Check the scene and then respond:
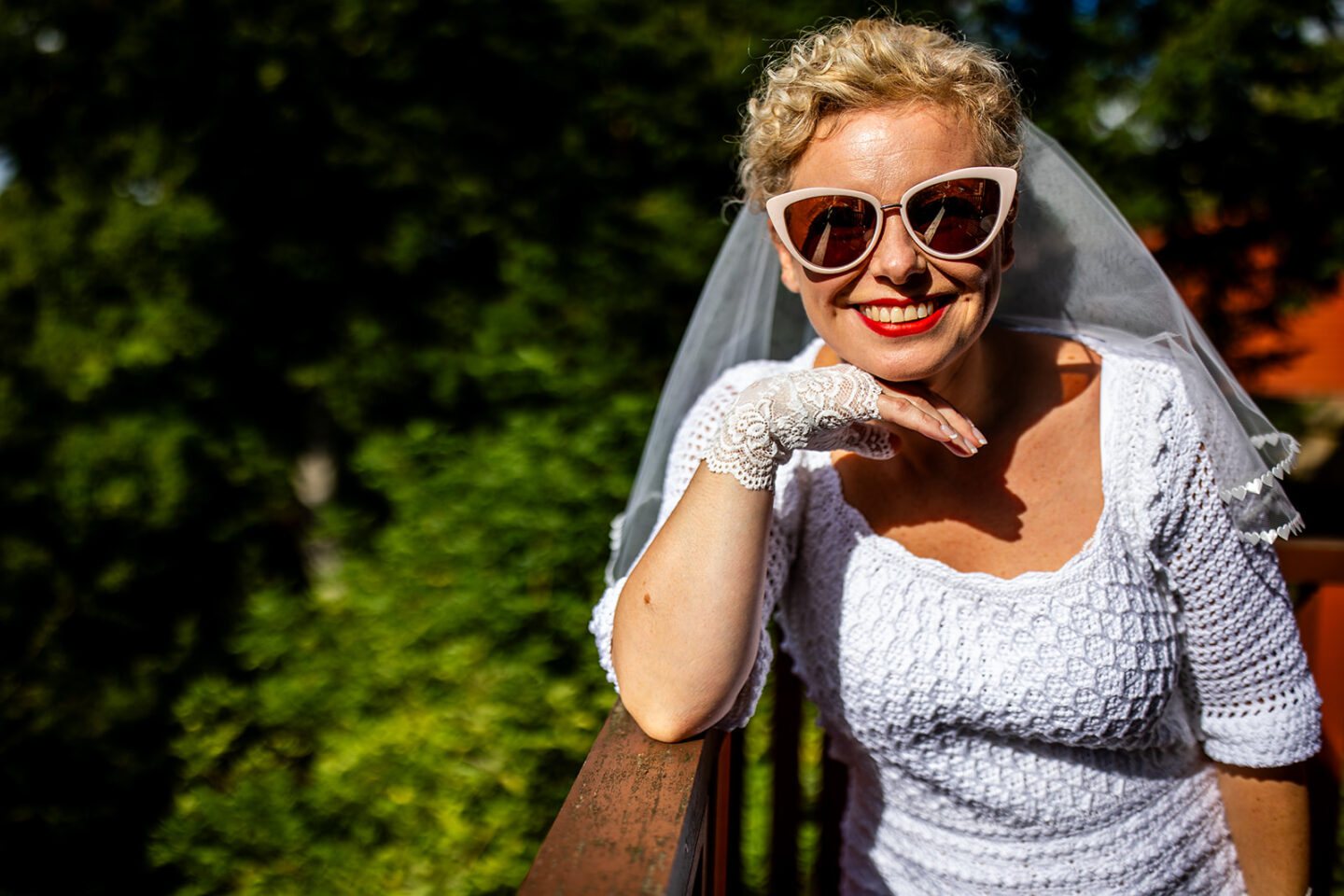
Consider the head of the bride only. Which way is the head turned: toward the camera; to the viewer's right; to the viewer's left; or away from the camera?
toward the camera

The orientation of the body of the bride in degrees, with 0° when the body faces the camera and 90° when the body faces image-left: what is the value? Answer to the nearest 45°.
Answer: approximately 0°
